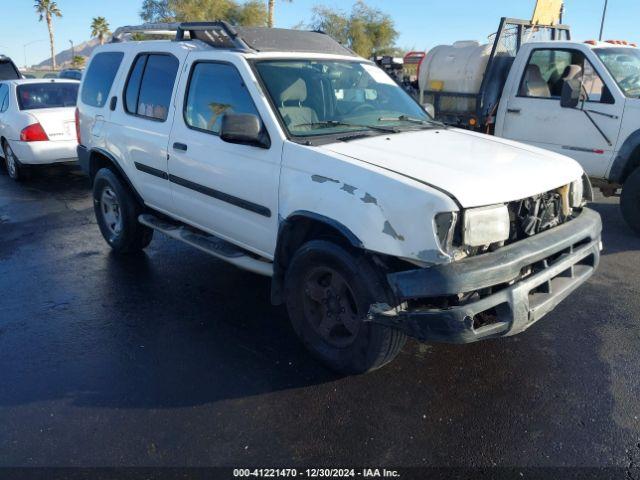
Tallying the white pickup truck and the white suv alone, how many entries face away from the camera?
0

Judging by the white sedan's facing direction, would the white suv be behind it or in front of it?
behind

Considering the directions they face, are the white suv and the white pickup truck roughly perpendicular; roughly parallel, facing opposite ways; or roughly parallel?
roughly parallel

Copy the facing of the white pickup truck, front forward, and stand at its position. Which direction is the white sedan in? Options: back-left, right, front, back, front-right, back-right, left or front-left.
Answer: back-right

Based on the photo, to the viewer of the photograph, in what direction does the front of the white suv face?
facing the viewer and to the right of the viewer

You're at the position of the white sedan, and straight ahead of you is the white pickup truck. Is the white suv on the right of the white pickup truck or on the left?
right

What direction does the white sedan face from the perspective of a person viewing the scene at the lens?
facing away from the viewer and to the left of the viewer

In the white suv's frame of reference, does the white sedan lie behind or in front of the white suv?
behind

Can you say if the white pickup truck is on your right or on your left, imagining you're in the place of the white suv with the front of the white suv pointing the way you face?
on your left
